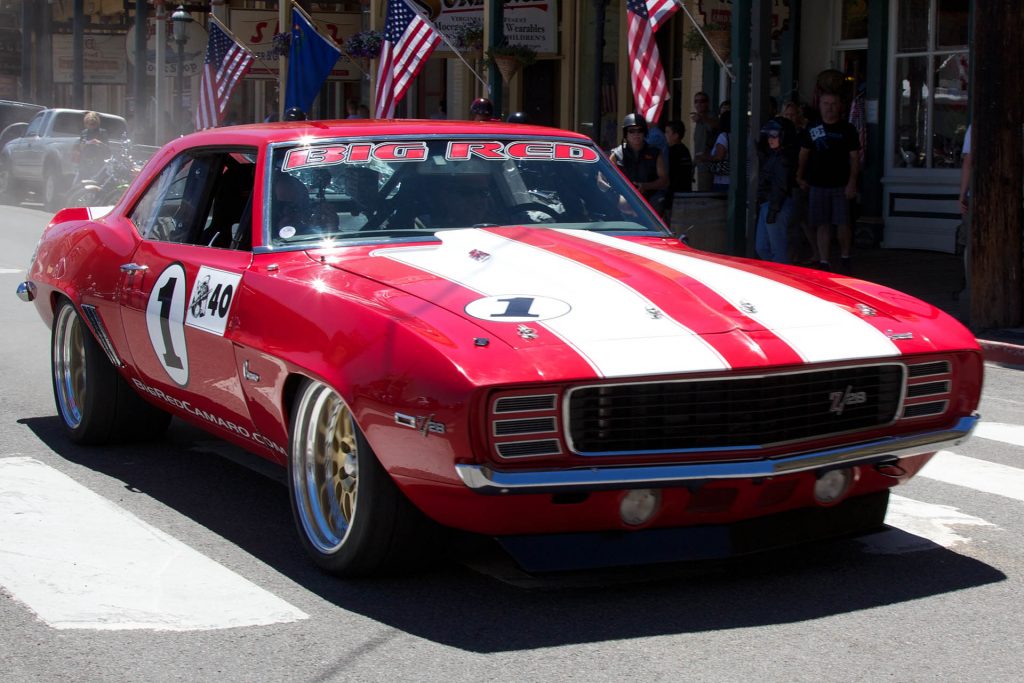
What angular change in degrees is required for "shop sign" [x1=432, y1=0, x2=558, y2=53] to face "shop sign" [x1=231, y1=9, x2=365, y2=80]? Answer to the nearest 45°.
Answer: approximately 135° to its right

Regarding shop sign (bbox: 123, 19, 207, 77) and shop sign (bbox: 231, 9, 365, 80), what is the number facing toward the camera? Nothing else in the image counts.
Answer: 2

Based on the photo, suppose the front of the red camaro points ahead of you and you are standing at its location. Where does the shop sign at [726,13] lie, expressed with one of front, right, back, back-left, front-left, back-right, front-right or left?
back-left

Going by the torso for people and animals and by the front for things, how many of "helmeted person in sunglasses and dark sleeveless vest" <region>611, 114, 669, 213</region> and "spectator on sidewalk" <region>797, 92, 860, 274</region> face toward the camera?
2

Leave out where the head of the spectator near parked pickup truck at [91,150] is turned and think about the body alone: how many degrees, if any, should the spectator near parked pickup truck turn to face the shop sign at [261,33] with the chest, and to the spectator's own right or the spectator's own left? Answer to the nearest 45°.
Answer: approximately 135° to the spectator's own left

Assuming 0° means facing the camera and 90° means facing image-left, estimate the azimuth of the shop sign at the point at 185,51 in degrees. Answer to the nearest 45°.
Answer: approximately 0°

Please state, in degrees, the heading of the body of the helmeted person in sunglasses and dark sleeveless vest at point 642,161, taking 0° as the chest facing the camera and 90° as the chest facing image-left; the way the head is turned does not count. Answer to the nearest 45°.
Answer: approximately 0°
